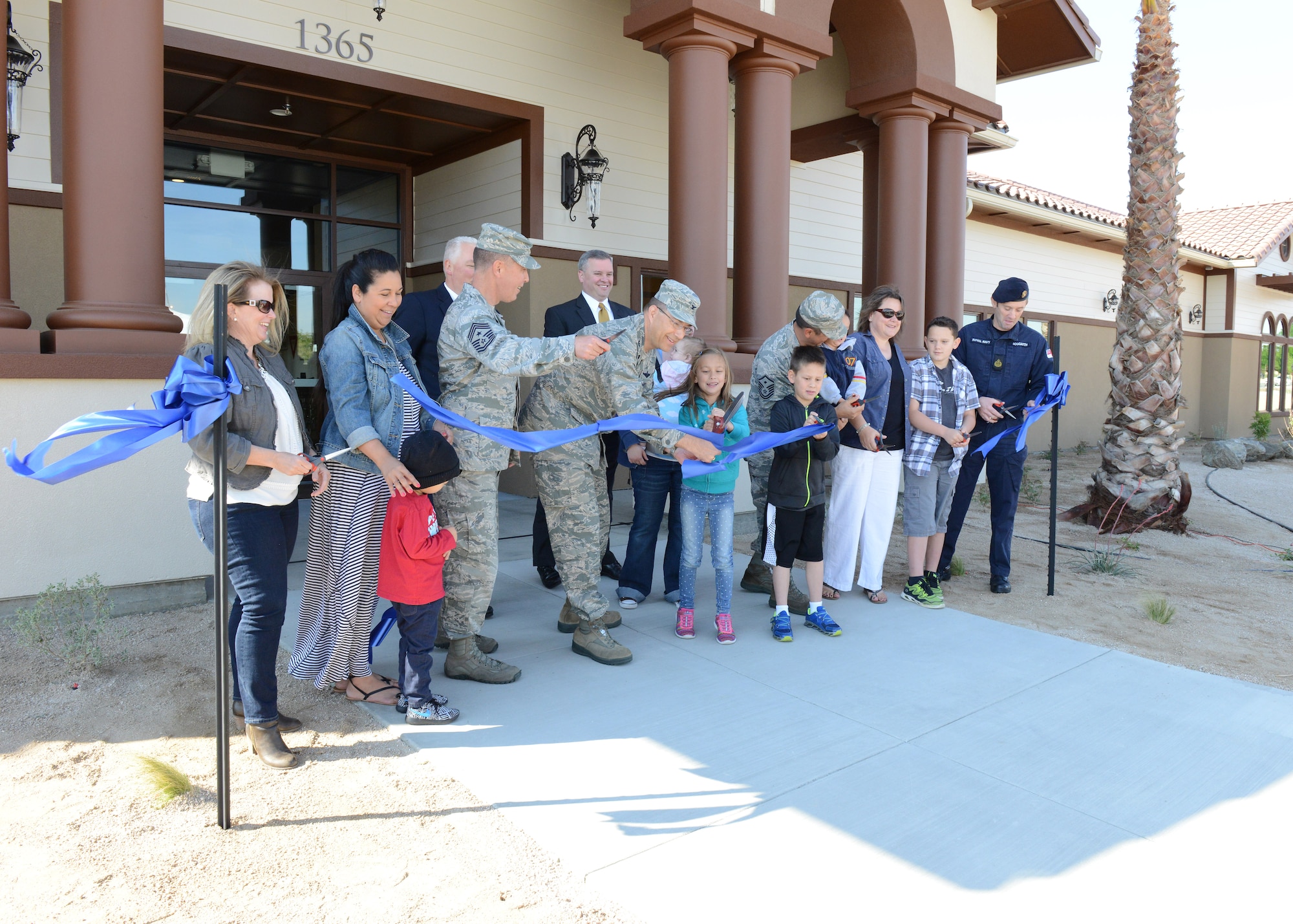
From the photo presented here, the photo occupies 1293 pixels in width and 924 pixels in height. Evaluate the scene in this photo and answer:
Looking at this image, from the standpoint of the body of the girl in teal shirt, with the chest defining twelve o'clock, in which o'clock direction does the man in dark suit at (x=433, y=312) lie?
The man in dark suit is roughly at 3 o'clock from the girl in teal shirt.

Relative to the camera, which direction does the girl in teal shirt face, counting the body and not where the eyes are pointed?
toward the camera

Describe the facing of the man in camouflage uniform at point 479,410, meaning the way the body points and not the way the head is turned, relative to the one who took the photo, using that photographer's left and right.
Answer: facing to the right of the viewer

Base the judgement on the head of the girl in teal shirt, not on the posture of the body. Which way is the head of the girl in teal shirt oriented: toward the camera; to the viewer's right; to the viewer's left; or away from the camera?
toward the camera

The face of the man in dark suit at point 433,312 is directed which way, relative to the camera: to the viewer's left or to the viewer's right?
to the viewer's right

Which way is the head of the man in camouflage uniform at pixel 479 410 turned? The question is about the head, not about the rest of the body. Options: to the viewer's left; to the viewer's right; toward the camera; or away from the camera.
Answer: to the viewer's right

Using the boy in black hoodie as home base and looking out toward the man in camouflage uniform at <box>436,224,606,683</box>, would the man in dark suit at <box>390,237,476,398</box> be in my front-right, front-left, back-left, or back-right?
front-right

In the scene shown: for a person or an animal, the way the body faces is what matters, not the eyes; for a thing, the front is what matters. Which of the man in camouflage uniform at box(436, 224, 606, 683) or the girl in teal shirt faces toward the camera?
the girl in teal shirt

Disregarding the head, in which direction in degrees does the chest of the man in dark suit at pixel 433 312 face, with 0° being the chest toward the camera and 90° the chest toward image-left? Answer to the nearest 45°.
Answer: approximately 315°

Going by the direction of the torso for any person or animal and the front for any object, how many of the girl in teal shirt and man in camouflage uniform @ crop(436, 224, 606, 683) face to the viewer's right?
1

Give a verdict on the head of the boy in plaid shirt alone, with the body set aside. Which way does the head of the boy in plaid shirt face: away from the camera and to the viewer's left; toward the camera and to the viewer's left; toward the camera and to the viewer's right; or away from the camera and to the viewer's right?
toward the camera and to the viewer's left

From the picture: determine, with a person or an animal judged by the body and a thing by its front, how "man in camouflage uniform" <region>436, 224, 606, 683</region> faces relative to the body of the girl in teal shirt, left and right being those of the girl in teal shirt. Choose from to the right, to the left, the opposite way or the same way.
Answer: to the left

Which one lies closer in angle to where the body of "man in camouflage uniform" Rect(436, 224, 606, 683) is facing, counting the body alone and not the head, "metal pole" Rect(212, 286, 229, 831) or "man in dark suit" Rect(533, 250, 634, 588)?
the man in dark suit
